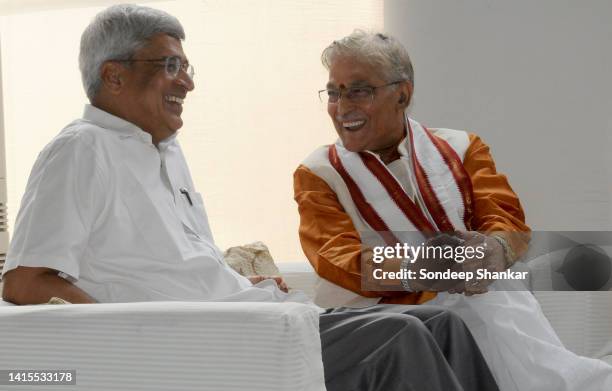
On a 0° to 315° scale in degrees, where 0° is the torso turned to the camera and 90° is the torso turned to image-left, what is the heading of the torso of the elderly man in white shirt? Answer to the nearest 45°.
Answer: approximately 270°

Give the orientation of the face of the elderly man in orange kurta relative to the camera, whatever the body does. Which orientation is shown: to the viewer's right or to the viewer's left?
to the viewer's left
